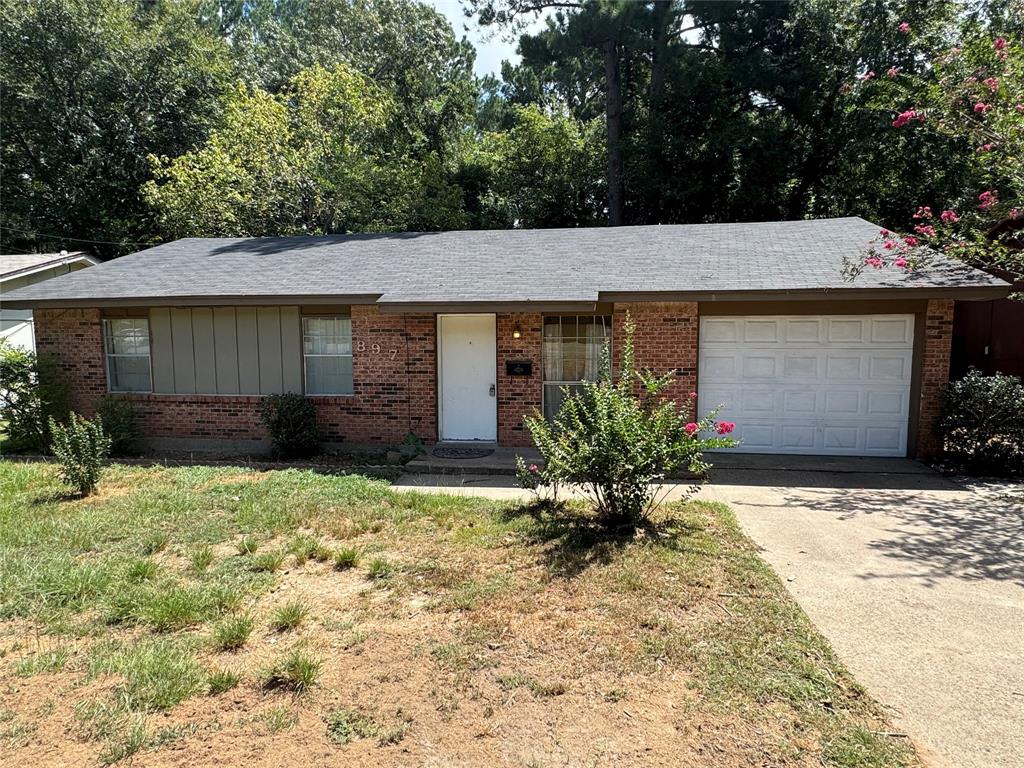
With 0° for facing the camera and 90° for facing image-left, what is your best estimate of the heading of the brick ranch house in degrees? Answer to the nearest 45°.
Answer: approximately 0°

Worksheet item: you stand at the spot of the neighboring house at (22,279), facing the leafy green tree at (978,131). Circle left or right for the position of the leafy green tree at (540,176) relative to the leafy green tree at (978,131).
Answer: left

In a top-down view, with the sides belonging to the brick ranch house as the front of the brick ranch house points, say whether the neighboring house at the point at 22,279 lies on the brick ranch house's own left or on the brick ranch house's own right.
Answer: on the brick ranch house's own right

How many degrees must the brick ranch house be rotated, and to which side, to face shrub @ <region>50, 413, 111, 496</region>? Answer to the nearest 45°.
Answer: approximately 45° to its right

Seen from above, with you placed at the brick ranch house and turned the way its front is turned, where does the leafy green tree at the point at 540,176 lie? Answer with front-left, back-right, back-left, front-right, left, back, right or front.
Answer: back

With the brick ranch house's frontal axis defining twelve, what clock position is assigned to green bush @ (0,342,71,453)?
The green bush is roughly at 3 o'clock from the brick ranch house.

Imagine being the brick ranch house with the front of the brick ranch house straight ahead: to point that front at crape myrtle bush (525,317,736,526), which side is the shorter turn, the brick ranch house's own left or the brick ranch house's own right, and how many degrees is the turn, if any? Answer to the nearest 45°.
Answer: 0° — it already faces it

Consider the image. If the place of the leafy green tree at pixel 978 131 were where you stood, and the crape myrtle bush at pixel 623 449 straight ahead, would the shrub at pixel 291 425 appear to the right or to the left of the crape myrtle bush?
right

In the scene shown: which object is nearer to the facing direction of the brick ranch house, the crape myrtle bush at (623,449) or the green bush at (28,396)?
the crape myrtle bush

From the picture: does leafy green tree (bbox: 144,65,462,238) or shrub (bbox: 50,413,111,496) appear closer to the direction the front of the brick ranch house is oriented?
the shrub

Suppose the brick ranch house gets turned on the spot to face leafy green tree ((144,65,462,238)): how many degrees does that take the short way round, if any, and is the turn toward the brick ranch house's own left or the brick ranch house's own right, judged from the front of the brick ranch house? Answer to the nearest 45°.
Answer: approximately 135° to the brick ranch house's own right
